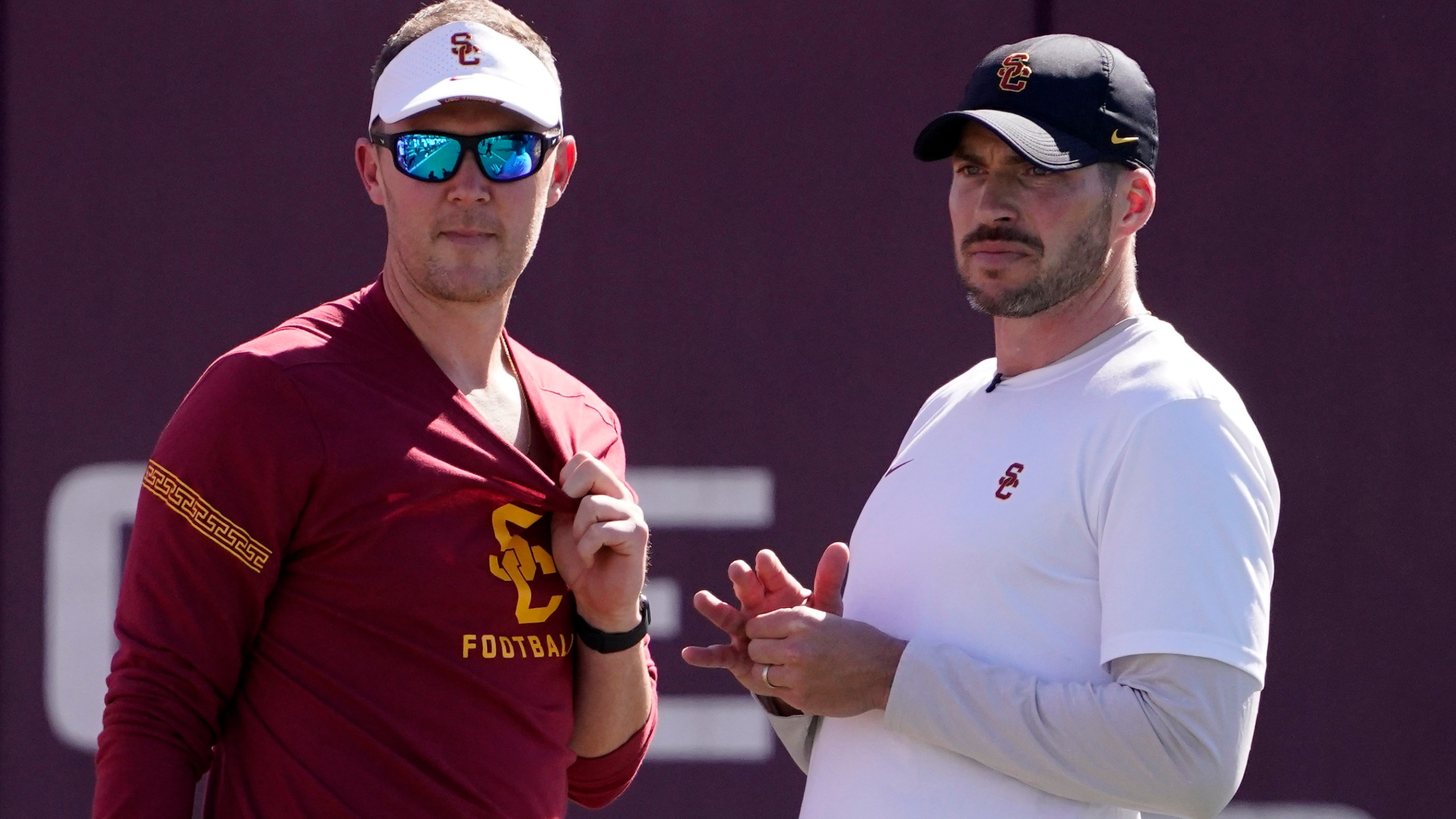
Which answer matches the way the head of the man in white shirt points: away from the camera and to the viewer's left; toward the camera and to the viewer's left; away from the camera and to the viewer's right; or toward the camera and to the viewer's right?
toward the camera and to the viewer's left

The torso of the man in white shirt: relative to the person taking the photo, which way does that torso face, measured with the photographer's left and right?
facing the viewer and to the left of the viewer

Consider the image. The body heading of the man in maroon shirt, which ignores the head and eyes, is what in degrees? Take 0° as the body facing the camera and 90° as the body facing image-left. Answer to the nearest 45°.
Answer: approximately 315°

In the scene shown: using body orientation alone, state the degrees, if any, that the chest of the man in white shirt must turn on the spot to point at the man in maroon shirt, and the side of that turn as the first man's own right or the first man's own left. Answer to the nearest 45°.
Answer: approximately 45° to the first man's own right

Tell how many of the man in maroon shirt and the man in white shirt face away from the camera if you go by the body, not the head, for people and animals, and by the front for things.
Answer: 0
